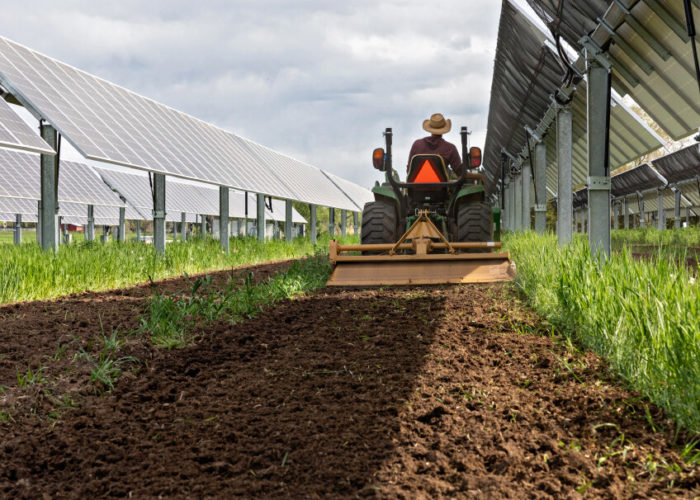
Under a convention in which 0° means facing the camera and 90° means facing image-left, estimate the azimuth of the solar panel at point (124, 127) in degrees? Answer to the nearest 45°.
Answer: approximately 315°

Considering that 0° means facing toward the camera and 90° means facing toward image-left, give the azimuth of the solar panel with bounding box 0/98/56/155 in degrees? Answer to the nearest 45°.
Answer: approximately 315°

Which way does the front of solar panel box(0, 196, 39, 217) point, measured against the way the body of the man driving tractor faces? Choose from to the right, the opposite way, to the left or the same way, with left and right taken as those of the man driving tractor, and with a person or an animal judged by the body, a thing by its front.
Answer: to the right

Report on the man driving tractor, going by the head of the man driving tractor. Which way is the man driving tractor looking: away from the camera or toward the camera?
away from the camera

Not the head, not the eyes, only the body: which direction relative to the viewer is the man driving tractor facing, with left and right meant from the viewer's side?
facing away from the viewer

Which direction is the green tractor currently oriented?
away from the camera

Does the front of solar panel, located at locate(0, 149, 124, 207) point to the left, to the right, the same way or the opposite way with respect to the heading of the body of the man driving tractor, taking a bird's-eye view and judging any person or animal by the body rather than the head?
to the right
